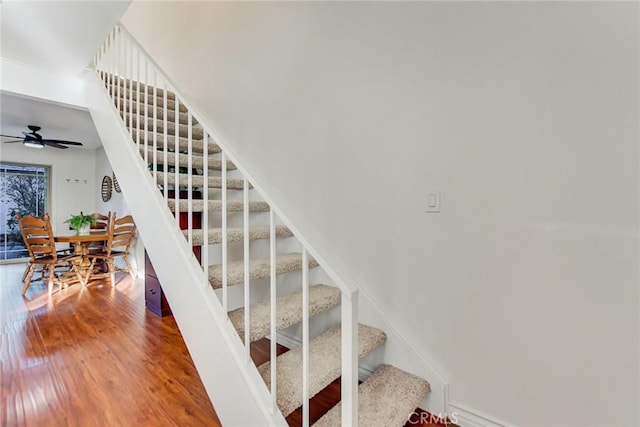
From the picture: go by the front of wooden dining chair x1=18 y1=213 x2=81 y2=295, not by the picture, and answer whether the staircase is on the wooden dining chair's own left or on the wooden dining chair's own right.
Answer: on the wooden dining chair's own right

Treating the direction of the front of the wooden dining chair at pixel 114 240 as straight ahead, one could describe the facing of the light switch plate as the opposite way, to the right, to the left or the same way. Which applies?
to the left

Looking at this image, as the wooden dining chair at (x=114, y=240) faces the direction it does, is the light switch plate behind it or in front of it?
behind

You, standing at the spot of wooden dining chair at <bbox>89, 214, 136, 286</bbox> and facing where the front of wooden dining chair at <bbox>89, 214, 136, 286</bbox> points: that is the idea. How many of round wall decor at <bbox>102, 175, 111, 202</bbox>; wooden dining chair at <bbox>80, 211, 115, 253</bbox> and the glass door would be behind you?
0

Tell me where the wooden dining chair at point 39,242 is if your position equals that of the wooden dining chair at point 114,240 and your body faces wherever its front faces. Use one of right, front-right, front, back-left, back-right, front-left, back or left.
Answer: front-left

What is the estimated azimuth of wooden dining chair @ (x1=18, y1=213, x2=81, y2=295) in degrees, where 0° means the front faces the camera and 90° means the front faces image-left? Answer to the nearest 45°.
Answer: approximately 225°

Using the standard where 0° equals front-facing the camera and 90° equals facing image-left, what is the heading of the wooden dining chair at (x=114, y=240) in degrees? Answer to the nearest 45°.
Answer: approximately 135°

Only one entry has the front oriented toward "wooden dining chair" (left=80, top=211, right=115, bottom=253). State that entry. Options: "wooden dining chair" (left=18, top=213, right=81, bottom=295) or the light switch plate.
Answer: "wooden dining chair" (left=18, top=213, right=81, bottom=295)

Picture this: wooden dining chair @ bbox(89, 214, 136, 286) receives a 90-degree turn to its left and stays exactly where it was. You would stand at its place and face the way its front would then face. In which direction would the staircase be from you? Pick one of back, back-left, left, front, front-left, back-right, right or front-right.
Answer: front-left

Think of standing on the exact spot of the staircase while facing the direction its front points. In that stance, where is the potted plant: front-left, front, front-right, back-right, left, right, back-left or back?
back

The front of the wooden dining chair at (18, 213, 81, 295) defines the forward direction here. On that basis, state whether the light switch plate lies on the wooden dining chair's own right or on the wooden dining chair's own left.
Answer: on the wooden dining chair's own right

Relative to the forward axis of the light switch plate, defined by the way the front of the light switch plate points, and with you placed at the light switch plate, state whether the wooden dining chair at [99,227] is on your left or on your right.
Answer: on your right

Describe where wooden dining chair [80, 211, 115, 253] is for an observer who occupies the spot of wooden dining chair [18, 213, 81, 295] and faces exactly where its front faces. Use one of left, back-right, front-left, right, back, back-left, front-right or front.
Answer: front

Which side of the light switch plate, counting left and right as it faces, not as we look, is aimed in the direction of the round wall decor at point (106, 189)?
right

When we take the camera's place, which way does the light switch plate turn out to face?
facing the viewer

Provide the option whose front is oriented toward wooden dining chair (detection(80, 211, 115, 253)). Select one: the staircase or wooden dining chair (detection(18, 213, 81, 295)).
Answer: wooden dining chair (detection(18, 213, 81, 295))

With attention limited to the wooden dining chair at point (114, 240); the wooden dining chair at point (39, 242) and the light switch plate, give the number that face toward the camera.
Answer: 1
